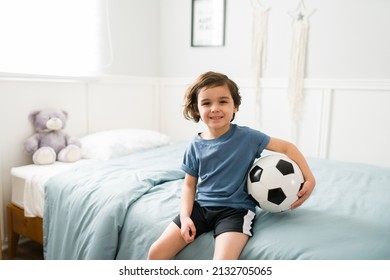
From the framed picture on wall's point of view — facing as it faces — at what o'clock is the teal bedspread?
The teal bedspread is roughly at 12 o'clock from the framed picture on wall.

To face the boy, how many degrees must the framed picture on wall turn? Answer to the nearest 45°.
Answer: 0° — it already faces them

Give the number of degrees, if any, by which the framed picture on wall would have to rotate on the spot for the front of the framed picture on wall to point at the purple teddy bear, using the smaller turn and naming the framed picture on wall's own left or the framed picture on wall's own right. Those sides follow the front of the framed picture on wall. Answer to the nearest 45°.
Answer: approximately 45° to the framed picture on wall's own right

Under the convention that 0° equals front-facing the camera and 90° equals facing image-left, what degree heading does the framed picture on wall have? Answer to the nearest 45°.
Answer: approximately 0°

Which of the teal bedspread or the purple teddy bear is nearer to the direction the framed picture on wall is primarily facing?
the teal bedspread

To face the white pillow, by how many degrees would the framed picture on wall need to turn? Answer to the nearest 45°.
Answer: approximately 45° to its right
